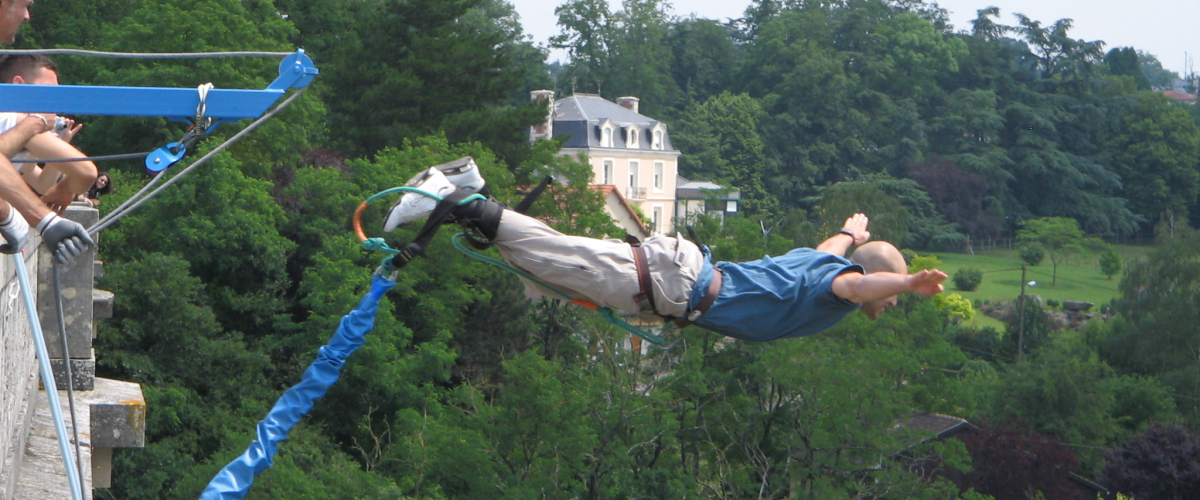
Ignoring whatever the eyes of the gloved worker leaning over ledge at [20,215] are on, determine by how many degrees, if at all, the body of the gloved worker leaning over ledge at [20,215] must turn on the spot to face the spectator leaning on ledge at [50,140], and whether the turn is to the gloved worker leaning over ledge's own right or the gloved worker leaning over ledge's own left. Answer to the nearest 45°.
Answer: approximately 90° to the gloved worker leaning over ledge's own left

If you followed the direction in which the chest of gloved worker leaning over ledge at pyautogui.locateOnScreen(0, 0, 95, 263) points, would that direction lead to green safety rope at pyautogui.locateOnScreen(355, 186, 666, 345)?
yes

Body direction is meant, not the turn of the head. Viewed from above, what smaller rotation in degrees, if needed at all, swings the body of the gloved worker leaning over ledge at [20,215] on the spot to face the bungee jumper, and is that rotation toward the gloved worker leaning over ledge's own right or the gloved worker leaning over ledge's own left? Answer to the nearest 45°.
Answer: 0° — they already face them

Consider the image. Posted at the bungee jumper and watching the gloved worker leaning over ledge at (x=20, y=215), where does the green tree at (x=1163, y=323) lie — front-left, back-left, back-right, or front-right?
back-right

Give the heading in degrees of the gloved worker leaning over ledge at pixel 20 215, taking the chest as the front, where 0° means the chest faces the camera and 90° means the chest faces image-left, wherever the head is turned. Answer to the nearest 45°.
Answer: approximately 270°

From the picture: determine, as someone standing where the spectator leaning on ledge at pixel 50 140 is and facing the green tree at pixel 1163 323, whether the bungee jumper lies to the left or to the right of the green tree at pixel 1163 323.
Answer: right
